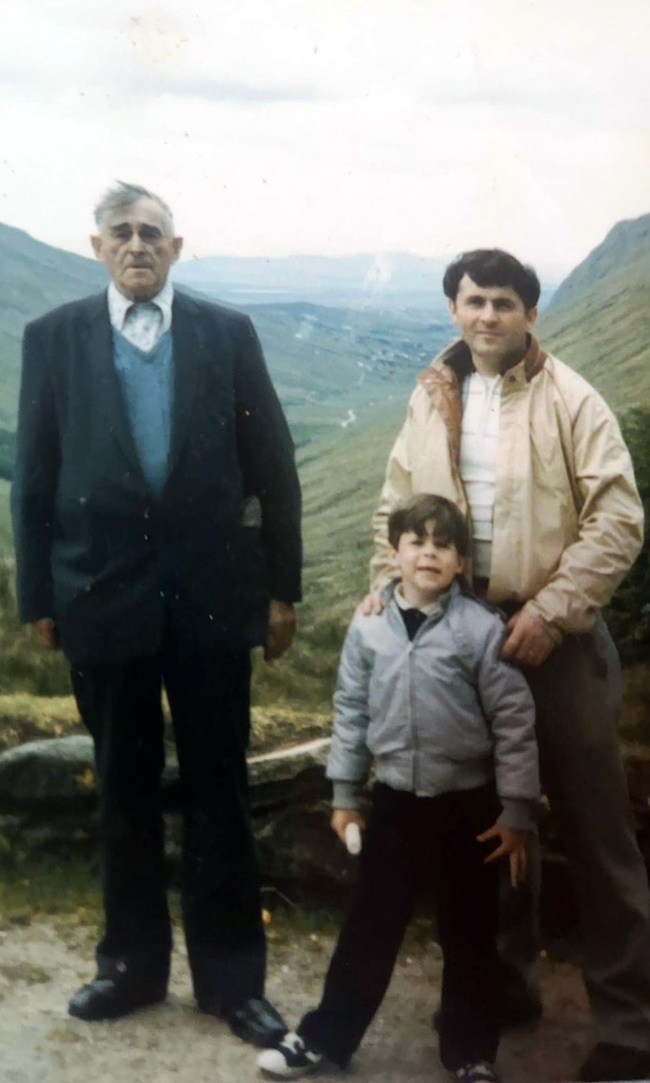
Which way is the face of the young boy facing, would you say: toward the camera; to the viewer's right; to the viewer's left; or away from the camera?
toward the camera

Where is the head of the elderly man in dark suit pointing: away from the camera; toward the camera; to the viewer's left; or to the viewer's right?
toward the camera

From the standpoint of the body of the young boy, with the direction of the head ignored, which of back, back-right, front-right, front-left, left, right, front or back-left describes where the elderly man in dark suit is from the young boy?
right

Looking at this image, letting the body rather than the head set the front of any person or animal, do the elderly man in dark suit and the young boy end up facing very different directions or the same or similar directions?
same or similar directions

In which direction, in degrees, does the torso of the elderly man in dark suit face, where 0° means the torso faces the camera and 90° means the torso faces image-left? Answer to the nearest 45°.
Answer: approximately 0°

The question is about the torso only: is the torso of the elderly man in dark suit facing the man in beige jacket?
no

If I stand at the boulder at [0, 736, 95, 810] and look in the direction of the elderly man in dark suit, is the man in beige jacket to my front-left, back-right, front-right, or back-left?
front-left

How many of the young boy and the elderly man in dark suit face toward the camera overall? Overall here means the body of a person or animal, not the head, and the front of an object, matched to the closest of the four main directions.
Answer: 2
